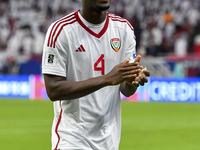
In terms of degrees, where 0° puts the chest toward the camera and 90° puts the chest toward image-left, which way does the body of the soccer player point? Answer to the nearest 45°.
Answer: approximately 315°
